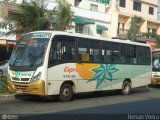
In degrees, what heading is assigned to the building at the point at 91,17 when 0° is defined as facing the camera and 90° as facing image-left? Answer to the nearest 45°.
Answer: approximately 315°

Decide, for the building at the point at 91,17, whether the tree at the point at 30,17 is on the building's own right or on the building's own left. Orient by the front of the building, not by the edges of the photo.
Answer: on the building's own right

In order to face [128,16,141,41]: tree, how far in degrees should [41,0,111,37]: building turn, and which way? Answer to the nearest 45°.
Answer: approximately 90° to its left

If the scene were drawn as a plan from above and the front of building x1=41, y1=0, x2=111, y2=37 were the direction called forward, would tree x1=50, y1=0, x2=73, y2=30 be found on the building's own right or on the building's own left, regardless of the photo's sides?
on the building's own right

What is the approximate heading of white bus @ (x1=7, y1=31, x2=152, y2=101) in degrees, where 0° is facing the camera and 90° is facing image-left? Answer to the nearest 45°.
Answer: approximately 45°

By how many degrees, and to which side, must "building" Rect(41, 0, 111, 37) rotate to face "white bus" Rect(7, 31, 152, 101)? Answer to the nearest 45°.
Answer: approximately 45° to its right

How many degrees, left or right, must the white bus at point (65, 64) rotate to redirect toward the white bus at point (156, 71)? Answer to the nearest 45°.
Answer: approximately 180°

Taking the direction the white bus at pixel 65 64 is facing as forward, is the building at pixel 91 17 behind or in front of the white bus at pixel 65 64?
behind

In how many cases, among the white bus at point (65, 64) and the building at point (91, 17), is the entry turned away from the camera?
0

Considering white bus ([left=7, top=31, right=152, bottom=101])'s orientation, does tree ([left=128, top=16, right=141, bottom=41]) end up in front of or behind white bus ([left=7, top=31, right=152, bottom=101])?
behind

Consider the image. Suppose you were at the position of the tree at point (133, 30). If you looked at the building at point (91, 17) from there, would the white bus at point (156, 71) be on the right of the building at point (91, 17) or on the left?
left

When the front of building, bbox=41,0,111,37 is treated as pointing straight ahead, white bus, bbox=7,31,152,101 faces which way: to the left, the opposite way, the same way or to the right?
to the right
